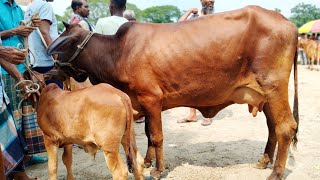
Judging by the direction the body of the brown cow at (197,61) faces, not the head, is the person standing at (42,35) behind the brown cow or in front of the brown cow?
in front

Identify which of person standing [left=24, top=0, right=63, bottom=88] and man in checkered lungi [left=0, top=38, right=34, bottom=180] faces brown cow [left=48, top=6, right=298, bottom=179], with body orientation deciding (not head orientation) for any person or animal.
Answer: the man in checkered lungi

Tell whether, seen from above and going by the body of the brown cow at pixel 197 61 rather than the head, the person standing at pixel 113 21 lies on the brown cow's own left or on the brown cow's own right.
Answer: on the brown cow's own right

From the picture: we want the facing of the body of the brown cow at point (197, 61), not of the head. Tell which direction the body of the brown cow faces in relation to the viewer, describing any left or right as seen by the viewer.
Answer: facing to the left of the viewer

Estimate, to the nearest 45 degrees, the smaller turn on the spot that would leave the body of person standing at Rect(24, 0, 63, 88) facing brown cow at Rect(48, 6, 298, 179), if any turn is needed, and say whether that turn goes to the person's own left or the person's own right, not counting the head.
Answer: approximately 135° to the person's own left

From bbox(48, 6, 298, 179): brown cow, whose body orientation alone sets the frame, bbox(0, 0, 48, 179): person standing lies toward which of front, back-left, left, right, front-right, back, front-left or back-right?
front

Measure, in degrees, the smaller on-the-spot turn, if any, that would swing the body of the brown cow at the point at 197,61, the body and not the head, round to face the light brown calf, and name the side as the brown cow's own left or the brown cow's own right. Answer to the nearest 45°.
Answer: approximately 45° to the brown cow's own left

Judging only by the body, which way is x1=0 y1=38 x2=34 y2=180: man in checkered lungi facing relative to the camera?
to the viewer's right

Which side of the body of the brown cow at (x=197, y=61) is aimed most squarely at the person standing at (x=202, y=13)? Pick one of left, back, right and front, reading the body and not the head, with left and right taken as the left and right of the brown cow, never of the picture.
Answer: right
